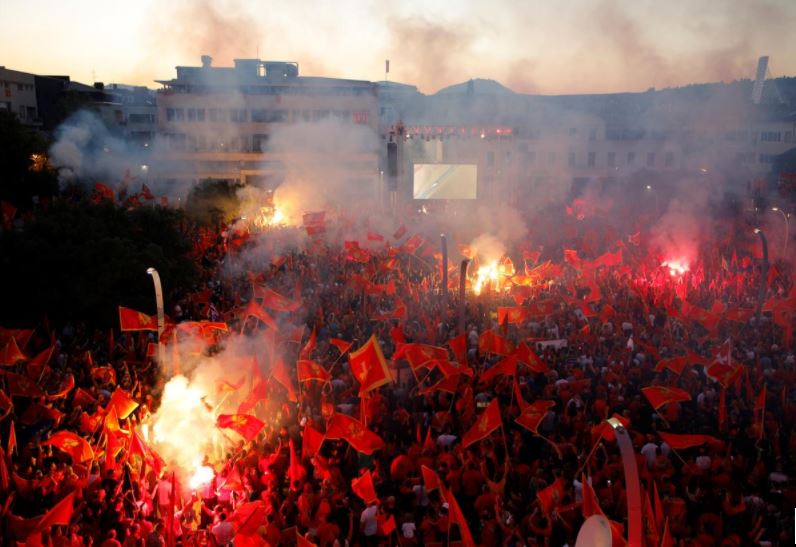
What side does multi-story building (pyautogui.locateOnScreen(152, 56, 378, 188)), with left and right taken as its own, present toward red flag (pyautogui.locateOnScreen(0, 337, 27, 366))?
front

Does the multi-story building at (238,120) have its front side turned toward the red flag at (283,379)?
yes

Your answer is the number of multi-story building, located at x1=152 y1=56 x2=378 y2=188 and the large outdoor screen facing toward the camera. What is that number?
2

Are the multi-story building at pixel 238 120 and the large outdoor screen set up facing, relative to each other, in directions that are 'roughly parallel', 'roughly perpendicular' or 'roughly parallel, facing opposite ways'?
roughly parallel

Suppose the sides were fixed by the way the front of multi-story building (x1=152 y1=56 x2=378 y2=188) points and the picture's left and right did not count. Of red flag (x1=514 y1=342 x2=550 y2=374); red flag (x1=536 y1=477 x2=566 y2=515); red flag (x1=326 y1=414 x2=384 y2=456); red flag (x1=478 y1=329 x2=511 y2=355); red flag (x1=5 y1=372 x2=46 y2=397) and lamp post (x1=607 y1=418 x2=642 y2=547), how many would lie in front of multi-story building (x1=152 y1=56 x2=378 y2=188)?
6

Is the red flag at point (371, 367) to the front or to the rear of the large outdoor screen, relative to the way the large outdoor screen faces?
to the front

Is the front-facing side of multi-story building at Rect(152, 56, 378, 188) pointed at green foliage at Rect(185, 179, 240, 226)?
yes

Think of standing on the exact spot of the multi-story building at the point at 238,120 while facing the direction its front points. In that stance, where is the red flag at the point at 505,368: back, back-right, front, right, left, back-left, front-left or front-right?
front

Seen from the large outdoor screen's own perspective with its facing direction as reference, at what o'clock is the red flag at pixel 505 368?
The red flag is roughly at 12 o'clock from the large outdoor screen.

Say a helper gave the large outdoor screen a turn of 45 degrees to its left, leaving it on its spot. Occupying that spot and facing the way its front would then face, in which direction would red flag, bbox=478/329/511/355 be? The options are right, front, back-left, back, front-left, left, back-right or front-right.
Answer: front-right

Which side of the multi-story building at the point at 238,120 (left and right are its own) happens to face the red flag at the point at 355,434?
front

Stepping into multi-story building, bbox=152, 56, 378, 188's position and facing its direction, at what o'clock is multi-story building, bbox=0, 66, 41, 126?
multi-story building, bbox=0, 66, 41, 126 is roughly at 3 o'clock from multi-story building, bbox=152, 56, 378, 188.

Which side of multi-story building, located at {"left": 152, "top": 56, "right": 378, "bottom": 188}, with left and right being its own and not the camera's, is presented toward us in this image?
front

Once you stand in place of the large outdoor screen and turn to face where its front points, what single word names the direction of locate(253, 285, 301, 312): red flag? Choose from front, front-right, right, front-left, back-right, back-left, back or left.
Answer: front

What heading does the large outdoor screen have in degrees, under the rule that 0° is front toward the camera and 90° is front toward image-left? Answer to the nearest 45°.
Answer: approximately 0°

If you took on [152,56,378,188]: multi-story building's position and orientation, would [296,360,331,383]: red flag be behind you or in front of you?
in front

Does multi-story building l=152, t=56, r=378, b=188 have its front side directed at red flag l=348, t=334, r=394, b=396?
yes

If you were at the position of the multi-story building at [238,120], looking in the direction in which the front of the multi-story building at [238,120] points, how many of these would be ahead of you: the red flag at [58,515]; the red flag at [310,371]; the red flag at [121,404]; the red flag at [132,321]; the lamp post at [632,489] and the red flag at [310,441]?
6

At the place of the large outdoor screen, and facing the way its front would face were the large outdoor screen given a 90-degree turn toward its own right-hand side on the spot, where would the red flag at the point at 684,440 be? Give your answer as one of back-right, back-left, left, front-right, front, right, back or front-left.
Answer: left
